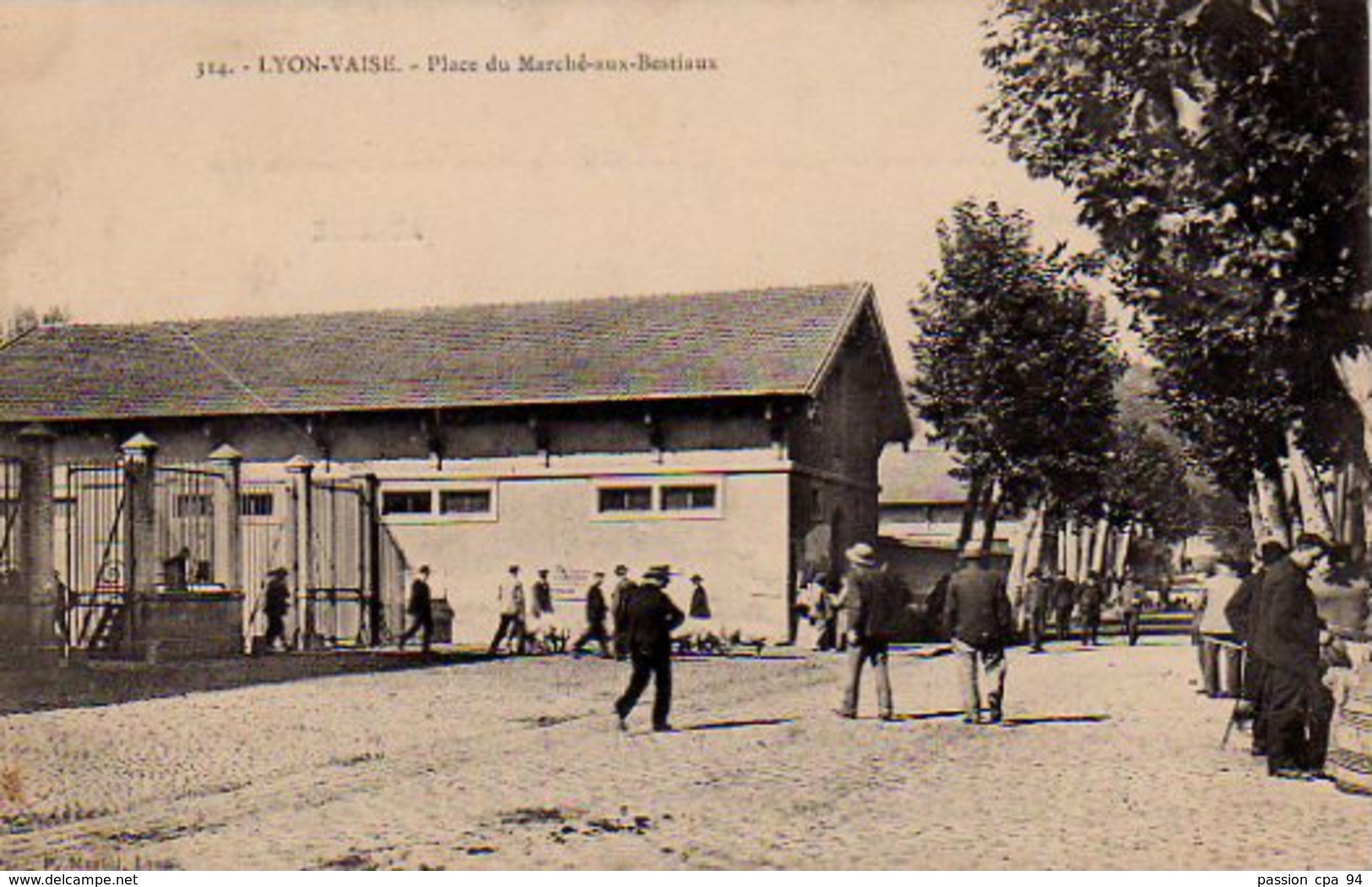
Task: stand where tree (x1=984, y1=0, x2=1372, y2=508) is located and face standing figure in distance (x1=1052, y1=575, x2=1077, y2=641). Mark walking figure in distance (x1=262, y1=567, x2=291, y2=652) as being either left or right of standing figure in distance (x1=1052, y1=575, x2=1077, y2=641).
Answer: left

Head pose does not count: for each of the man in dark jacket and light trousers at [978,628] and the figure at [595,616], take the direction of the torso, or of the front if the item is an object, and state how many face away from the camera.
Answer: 1

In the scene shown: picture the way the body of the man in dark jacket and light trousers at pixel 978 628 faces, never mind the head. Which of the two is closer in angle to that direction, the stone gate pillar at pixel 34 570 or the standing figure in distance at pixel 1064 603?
the standing figure in distance

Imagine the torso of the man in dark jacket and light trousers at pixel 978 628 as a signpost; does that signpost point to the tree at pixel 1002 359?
yes

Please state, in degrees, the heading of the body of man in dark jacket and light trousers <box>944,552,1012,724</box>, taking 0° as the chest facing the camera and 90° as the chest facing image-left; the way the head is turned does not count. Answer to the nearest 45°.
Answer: approximately 180°

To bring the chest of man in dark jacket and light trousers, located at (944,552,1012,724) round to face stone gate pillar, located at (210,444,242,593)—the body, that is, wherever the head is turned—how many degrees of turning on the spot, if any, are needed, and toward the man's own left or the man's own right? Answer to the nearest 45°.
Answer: approximately 45° to the man's own left

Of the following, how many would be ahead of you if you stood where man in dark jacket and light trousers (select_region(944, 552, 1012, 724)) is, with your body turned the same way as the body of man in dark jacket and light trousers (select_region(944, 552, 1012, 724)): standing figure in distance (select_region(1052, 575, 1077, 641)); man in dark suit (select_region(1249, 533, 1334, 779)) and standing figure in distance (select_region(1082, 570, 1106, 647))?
2
